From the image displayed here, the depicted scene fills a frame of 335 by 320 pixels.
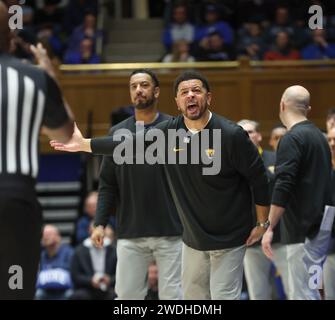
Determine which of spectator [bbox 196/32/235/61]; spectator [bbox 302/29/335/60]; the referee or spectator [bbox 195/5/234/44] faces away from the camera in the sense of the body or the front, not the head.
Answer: the referee

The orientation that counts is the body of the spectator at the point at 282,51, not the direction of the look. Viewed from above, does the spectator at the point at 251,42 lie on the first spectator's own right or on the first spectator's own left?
on the first spectator's own right

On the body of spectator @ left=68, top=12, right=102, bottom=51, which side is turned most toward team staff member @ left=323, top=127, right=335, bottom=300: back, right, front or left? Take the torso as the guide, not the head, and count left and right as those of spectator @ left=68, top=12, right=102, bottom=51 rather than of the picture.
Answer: front

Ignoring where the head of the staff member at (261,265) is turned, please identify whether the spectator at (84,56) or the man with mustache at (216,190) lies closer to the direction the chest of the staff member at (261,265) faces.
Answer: the man with mustache

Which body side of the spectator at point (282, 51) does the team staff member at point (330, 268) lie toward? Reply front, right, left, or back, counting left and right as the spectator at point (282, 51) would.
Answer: front

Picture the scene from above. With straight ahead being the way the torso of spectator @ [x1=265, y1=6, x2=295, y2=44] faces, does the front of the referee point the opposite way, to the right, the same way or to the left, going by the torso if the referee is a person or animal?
the opposite way

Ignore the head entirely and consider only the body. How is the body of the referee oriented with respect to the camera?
away from the camera

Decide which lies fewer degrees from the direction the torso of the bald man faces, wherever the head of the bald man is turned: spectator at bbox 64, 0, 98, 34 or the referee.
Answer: the spectator

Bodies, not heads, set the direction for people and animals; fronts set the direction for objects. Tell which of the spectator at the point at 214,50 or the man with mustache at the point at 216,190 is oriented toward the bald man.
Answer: the spectator

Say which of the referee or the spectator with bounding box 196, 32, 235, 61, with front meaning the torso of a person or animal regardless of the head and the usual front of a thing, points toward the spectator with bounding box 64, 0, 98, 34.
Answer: the referee

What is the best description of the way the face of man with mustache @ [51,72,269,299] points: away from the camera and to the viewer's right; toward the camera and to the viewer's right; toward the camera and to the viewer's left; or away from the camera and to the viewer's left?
toward the camera and to the viewer's left

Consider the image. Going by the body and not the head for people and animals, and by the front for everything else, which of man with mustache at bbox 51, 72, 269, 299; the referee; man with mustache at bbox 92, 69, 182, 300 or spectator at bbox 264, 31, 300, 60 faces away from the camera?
the referee

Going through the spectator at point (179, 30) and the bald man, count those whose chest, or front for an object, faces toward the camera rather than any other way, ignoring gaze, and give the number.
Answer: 1
